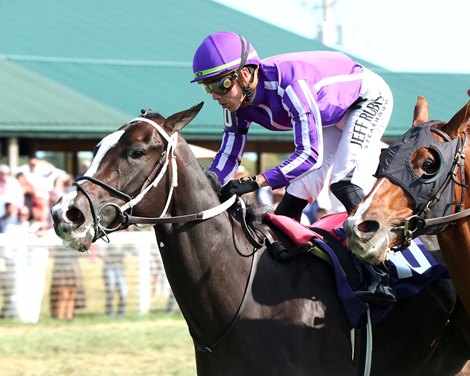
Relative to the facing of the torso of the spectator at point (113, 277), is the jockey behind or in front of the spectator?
in front

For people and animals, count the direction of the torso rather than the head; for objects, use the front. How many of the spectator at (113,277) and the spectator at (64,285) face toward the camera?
2

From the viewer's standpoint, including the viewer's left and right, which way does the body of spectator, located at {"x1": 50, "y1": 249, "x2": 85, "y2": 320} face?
facing the viewer

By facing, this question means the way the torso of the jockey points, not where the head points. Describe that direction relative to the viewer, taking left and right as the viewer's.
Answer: facing the viewer and to the left of the viewer

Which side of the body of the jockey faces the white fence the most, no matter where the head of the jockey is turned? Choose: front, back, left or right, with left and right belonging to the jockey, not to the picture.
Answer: right

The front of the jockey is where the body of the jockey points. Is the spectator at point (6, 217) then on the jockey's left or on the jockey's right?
on the jockey's right

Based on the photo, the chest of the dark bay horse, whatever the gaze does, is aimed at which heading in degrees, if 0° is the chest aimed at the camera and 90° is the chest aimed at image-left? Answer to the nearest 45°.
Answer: approximately 45°

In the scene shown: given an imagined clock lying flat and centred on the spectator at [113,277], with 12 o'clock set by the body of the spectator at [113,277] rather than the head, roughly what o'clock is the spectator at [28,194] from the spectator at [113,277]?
the spectator at [28,194] is roughly at 4 o'clock from the spectator at [113,277].

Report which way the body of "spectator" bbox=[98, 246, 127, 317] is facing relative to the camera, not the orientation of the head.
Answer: toward the camera
